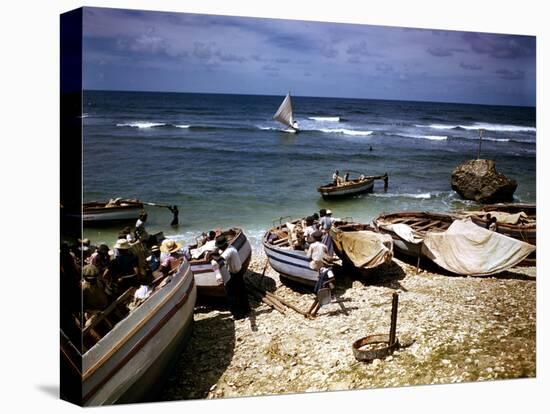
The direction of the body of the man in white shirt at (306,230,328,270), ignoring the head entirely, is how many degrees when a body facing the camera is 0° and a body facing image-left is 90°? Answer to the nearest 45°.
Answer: approximately 180°

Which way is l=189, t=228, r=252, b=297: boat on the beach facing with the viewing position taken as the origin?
facing away from the viewer and to the right of the viewer
